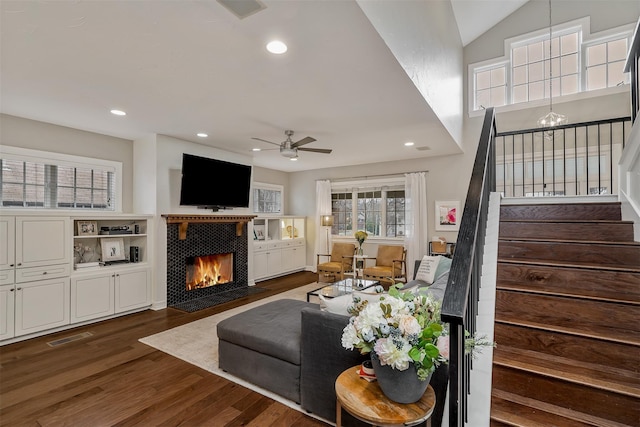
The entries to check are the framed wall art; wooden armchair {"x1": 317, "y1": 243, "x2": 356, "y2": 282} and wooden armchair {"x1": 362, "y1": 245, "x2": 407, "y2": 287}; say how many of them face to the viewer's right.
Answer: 0

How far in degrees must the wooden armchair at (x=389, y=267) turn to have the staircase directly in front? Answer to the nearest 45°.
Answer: approximately 45° to its left

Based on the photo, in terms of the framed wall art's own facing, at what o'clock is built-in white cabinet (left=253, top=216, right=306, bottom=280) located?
The built-in white cabinet is roughly at 3 o'clock from the framed wall art.

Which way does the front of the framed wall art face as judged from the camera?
facing the viewer

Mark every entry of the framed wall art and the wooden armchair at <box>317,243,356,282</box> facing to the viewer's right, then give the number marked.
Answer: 0

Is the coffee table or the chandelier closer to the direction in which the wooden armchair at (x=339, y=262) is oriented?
the coffee table

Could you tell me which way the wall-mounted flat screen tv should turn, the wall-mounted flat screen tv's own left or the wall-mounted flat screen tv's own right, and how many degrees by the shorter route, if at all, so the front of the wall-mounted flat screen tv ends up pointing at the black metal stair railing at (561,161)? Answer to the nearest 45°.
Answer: approximately 45° to the wall-mounted flat screen tv's own left

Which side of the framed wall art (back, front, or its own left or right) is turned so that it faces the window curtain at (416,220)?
right

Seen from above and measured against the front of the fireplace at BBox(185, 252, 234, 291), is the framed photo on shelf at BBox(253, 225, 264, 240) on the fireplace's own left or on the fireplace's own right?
on the fireplace's own left

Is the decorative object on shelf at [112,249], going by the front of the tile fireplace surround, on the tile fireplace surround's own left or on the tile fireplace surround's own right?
on the tile fireplace surround's own right

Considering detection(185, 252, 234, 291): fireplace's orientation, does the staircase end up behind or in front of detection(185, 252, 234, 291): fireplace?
in front

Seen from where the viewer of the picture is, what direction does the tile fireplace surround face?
facing the viewer and to the right of the viewer

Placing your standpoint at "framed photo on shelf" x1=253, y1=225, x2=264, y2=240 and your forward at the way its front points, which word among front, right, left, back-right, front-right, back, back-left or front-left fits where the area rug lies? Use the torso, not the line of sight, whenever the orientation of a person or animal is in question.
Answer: front-right

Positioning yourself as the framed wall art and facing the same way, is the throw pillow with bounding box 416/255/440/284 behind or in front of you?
in front
